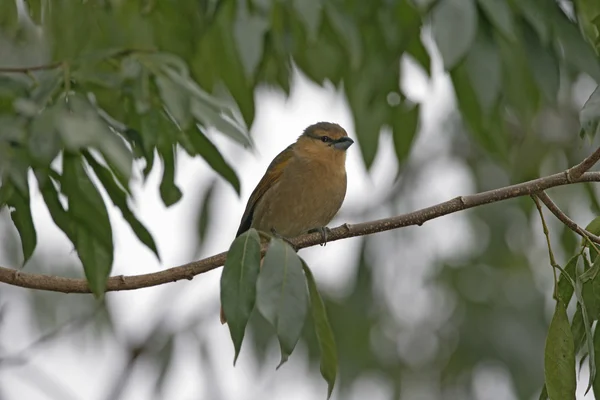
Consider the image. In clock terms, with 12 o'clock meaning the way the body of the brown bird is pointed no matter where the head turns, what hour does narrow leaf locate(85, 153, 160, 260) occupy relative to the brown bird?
The narrow leaf is roughly at 4 o'clock from the brown bird.

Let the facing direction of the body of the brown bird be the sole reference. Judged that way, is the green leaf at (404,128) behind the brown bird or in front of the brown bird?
in front

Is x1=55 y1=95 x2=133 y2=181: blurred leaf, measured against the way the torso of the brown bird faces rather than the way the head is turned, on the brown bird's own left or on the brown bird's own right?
on the brown bird's own right

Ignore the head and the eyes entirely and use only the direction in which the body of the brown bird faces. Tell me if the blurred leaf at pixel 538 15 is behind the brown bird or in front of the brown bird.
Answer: in front

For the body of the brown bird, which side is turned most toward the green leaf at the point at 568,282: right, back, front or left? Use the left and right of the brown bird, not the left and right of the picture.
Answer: front

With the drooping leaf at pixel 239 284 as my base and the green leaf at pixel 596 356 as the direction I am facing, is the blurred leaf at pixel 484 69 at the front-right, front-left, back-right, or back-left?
front-left

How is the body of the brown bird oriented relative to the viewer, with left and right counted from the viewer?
facing the viewer and to the right of the viewer

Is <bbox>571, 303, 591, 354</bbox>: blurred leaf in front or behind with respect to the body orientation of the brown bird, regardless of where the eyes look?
in front
